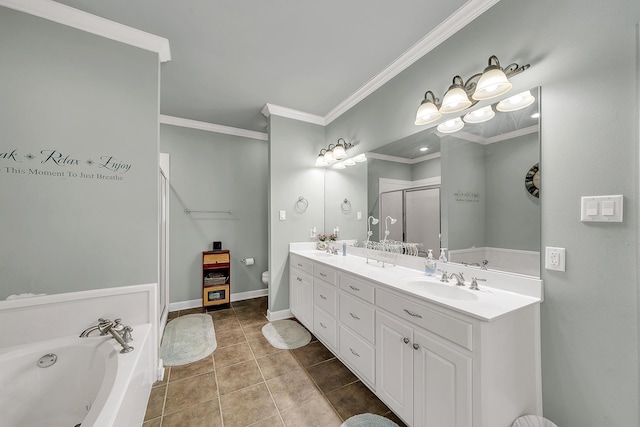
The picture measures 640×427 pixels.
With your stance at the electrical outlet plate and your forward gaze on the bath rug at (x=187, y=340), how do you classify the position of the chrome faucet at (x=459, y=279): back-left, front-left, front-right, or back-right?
front-right

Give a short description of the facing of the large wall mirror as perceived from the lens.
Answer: facing the viewer and to the left of the viewer

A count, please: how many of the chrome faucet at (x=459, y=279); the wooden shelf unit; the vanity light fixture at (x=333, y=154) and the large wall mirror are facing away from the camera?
0

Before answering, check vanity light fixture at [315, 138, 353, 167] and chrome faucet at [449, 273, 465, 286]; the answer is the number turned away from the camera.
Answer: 0

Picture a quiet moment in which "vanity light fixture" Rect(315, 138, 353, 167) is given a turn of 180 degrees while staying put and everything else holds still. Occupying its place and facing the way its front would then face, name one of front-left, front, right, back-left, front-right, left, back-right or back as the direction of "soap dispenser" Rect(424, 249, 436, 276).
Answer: right

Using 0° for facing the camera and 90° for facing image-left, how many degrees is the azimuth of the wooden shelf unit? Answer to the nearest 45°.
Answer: approximately 0°

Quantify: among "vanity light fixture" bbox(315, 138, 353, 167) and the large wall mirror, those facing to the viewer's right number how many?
0

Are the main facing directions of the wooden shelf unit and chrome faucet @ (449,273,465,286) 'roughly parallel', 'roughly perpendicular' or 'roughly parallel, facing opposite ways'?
roughly perpendicular
